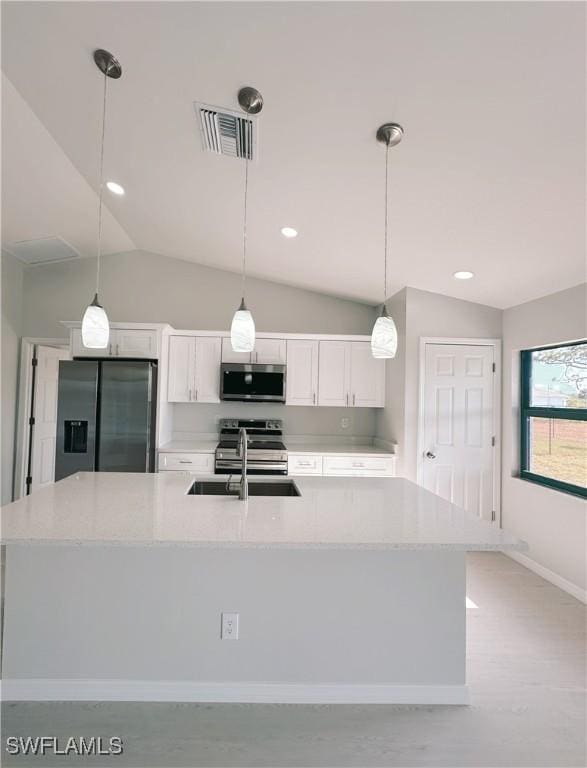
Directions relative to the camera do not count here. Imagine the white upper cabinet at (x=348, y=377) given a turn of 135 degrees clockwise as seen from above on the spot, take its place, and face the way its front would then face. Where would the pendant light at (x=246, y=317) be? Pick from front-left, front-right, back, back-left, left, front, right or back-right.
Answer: back-left

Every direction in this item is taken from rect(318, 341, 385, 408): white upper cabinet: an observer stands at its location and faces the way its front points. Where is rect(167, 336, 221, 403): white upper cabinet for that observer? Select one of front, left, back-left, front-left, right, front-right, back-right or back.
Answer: right

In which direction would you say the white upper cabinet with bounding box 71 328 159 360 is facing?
toward the camera

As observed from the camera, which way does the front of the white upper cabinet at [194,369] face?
facing the viewer

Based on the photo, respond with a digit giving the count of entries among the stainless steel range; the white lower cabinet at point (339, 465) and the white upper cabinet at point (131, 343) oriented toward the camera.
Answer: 3

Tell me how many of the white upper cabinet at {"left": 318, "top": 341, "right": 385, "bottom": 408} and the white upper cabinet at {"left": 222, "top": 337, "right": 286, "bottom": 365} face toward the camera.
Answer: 2

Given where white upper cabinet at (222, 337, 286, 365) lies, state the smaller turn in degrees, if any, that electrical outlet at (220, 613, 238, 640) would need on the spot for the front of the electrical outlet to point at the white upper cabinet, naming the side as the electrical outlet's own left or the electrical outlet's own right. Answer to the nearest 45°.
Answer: approximately 180°

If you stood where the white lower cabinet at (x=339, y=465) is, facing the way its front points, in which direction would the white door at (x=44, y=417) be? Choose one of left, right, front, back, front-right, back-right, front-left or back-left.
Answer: right

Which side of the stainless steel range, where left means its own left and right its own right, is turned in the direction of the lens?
front

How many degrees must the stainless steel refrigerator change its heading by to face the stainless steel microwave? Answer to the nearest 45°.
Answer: approximately 90° to its left

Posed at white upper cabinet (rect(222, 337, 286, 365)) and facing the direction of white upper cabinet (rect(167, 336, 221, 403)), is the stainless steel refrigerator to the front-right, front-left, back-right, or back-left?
front-left

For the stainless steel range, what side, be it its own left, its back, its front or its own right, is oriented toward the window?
left

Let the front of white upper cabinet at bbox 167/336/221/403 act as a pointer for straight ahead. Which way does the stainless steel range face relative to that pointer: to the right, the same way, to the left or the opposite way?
the same way

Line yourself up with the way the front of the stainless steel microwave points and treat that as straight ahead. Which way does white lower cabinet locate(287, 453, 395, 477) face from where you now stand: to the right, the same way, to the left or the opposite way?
the same way
